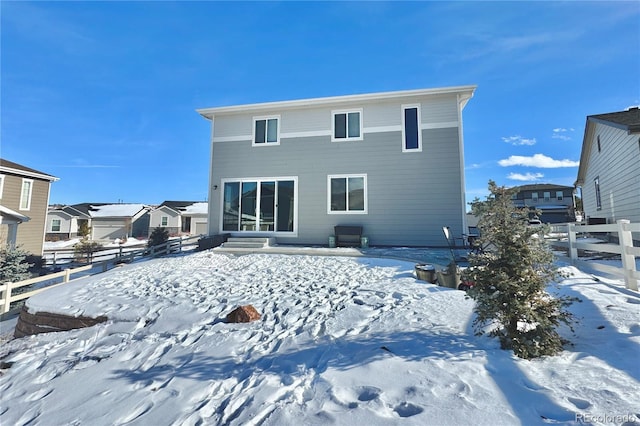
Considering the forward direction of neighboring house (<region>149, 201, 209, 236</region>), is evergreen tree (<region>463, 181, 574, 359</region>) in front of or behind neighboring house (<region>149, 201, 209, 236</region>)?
in front

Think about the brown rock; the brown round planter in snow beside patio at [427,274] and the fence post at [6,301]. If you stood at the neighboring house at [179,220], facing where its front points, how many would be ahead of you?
3

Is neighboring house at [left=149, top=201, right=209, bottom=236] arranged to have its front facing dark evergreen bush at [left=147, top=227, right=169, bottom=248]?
yes

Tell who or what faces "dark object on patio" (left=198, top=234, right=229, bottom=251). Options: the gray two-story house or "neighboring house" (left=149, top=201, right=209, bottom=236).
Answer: the neighboring house

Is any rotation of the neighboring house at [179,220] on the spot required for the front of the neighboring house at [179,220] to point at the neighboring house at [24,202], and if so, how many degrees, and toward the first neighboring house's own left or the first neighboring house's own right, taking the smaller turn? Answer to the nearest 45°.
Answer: approximately 45° to the first neighboring house's own right

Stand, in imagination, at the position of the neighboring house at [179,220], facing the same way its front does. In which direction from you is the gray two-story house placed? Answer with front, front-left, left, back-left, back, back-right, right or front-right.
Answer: front

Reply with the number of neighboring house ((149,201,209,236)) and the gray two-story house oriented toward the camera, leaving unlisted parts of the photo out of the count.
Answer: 1

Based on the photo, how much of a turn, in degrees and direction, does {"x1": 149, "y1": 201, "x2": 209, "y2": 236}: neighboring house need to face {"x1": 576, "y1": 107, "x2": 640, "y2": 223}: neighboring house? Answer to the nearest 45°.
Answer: approximately 45° to its left

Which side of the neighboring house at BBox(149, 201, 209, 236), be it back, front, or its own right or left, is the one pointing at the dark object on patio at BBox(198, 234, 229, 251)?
front

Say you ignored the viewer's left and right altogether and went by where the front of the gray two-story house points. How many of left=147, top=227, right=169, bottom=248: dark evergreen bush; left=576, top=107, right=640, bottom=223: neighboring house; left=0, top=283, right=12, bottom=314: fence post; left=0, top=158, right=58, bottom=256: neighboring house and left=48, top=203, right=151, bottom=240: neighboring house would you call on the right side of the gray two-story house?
1

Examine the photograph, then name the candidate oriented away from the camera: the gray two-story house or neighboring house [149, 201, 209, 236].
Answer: the gray two-story house

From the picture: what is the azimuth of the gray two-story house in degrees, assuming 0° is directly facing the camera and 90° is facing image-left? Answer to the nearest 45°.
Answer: approximately 180°

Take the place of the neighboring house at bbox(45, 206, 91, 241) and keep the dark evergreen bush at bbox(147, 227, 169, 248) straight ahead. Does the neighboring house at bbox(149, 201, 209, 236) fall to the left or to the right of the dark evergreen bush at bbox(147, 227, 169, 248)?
left

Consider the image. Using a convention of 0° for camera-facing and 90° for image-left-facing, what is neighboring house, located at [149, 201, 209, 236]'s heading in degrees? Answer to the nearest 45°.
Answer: approximately 0°

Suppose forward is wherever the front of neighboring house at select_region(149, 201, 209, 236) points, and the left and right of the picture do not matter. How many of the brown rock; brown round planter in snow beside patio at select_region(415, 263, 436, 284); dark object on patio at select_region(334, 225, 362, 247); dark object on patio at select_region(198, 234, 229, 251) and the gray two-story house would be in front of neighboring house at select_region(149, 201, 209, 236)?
5

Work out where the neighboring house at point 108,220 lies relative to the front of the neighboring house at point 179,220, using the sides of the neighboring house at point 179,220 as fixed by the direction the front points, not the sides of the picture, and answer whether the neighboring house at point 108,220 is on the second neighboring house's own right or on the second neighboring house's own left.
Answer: on the second neighboring house's own right

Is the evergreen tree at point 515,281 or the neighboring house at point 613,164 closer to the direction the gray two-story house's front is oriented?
the neighboring house

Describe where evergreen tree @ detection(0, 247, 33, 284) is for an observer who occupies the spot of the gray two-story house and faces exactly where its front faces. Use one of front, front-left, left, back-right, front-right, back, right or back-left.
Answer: left
